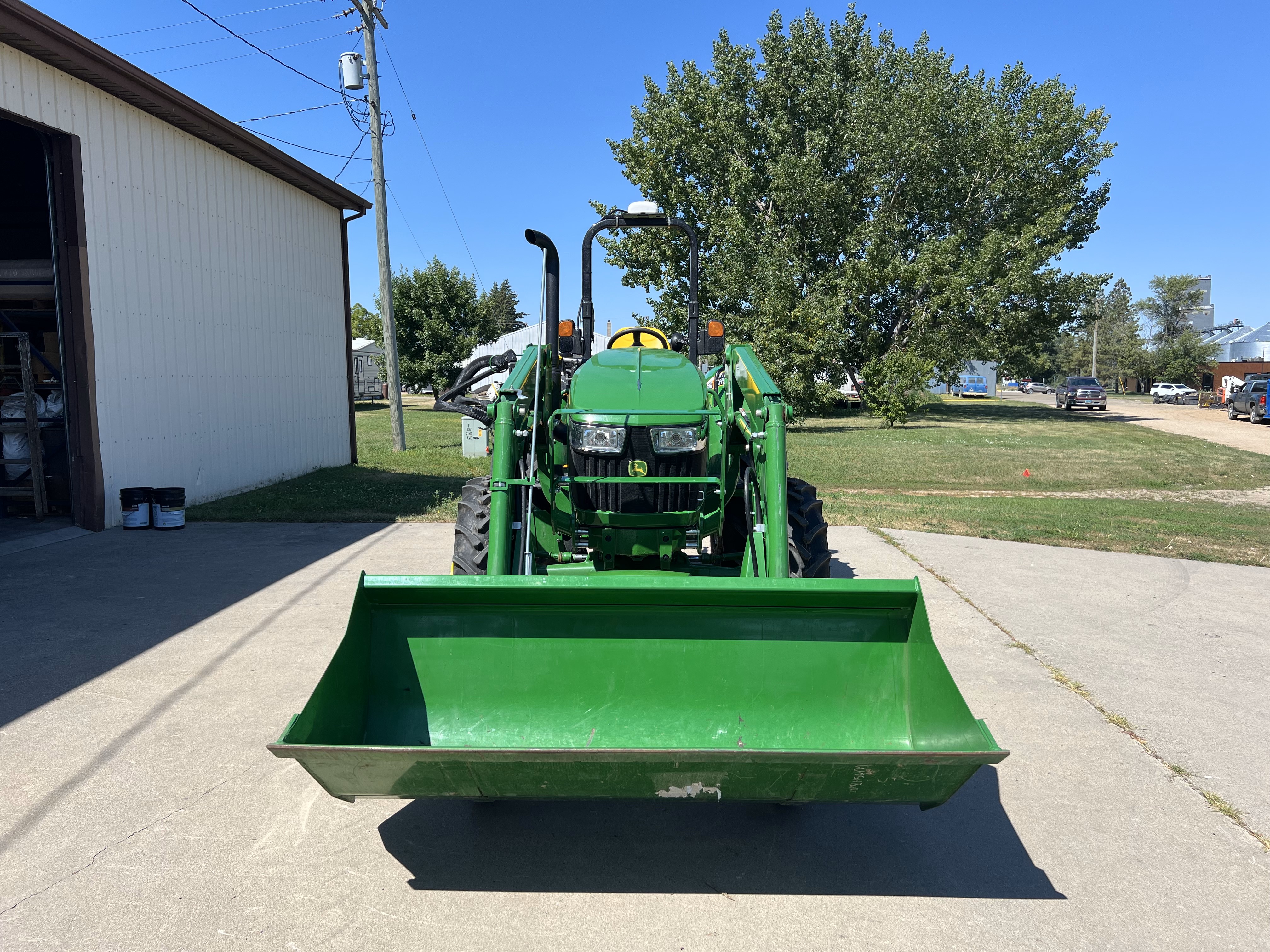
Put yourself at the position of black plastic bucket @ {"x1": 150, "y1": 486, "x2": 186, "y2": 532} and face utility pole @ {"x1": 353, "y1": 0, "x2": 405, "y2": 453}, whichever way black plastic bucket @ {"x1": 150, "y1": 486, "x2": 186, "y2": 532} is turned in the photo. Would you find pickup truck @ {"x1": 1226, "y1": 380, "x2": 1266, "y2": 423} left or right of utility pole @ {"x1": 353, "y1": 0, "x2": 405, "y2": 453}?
right

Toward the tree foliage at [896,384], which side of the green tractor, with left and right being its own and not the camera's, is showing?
back

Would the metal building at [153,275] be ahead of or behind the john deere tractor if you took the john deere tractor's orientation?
behind

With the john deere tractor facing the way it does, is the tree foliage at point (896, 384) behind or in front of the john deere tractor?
behind

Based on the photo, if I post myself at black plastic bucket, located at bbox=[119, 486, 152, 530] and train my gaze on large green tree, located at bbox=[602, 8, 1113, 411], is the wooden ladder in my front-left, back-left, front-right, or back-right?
back-left

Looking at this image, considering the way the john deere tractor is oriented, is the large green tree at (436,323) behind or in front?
behind

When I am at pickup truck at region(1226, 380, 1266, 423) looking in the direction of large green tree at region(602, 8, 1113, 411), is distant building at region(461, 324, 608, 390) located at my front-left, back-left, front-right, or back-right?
front-right

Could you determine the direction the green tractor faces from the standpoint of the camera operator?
facing the viewer

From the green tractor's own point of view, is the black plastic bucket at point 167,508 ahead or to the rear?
to the rear

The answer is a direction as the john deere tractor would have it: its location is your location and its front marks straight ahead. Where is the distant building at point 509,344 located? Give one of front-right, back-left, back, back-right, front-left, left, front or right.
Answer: back

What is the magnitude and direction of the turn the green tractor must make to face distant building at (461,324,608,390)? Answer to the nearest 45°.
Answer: approximately 180°
